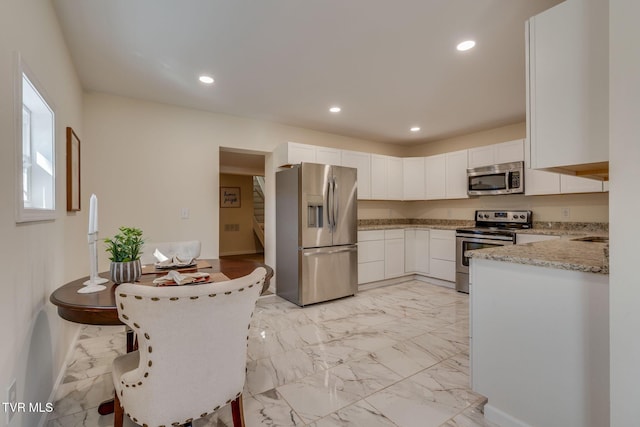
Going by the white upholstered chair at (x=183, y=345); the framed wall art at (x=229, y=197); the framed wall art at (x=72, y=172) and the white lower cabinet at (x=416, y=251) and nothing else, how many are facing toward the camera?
2

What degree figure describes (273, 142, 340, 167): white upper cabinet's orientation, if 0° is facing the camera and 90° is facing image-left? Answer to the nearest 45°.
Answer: approximately 315°

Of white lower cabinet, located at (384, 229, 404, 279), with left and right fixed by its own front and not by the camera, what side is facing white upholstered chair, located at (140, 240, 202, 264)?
right

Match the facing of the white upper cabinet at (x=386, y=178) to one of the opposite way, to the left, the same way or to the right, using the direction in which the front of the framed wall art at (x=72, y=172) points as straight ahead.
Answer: to the right

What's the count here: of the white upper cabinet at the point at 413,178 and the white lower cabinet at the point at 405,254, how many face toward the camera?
2

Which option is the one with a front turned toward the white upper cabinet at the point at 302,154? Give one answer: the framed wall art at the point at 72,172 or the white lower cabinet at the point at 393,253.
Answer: the framed wall art

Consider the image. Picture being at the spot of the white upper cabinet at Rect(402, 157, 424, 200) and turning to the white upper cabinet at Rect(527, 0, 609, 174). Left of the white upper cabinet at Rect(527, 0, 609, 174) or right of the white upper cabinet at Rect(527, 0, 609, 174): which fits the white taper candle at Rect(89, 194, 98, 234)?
right

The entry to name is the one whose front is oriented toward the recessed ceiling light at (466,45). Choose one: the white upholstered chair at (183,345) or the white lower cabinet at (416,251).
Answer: the white lower cabinet

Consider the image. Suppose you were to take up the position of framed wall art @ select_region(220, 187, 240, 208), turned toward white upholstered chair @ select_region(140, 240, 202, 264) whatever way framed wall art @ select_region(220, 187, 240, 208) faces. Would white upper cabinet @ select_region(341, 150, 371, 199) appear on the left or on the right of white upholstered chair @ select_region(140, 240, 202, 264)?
left
